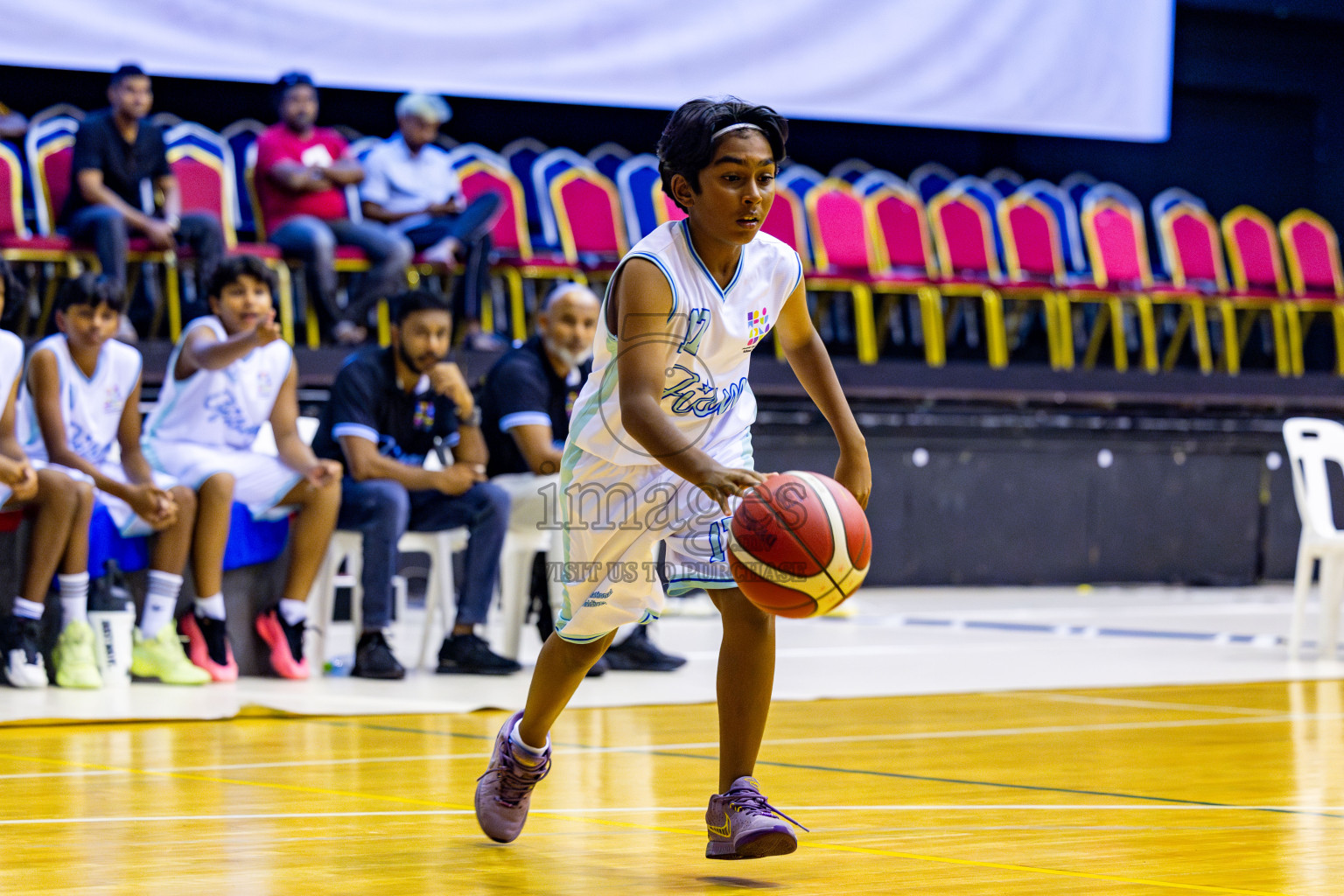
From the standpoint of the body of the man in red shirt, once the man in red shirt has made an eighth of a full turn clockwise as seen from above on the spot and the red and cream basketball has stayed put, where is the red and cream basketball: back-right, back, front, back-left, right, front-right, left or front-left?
front

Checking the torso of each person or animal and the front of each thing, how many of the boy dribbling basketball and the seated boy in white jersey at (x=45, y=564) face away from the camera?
0

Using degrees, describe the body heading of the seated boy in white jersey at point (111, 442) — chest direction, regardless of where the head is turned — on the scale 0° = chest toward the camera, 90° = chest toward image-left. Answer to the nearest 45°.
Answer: approximately 315°

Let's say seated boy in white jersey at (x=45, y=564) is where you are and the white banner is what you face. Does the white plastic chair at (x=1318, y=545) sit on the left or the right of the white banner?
right

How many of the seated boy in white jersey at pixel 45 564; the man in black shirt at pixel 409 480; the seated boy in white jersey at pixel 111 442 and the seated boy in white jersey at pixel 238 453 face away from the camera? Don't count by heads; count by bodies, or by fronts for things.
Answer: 0

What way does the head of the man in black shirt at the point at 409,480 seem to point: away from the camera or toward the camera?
toward the camera

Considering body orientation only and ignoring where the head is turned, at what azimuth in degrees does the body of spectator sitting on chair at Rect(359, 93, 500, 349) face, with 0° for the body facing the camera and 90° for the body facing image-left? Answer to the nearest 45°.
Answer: approximately 315°

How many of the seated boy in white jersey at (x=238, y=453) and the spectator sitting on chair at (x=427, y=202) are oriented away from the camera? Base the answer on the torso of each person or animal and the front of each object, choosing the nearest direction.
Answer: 0

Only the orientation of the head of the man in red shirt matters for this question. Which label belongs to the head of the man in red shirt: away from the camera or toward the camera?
toward the camera

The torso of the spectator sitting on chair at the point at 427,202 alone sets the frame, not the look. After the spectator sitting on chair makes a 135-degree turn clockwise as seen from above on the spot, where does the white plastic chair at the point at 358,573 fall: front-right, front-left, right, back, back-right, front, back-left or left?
left

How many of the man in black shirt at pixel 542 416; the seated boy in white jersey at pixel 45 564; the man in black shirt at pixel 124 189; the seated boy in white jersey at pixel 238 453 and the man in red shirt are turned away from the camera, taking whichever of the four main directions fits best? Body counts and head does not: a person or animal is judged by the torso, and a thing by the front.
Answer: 0

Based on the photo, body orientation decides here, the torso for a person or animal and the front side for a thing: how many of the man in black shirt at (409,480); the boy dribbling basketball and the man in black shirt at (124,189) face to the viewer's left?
0
